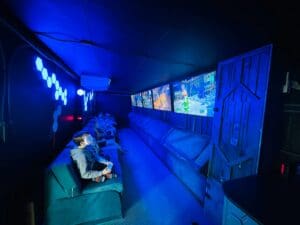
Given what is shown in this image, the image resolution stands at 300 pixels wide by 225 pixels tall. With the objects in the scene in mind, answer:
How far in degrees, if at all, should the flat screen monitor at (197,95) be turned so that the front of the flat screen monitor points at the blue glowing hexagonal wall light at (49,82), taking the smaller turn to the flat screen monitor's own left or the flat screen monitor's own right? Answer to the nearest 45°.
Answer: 0° — it already faces it

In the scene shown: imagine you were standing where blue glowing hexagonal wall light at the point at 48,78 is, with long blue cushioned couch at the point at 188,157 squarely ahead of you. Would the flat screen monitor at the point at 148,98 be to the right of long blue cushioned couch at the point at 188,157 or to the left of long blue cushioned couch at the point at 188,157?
left

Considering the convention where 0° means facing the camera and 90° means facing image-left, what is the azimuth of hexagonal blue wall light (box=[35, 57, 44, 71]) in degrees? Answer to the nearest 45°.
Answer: approximately 315°

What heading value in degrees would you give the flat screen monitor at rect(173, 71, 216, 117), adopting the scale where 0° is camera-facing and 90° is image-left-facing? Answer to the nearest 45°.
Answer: approximately 45°
